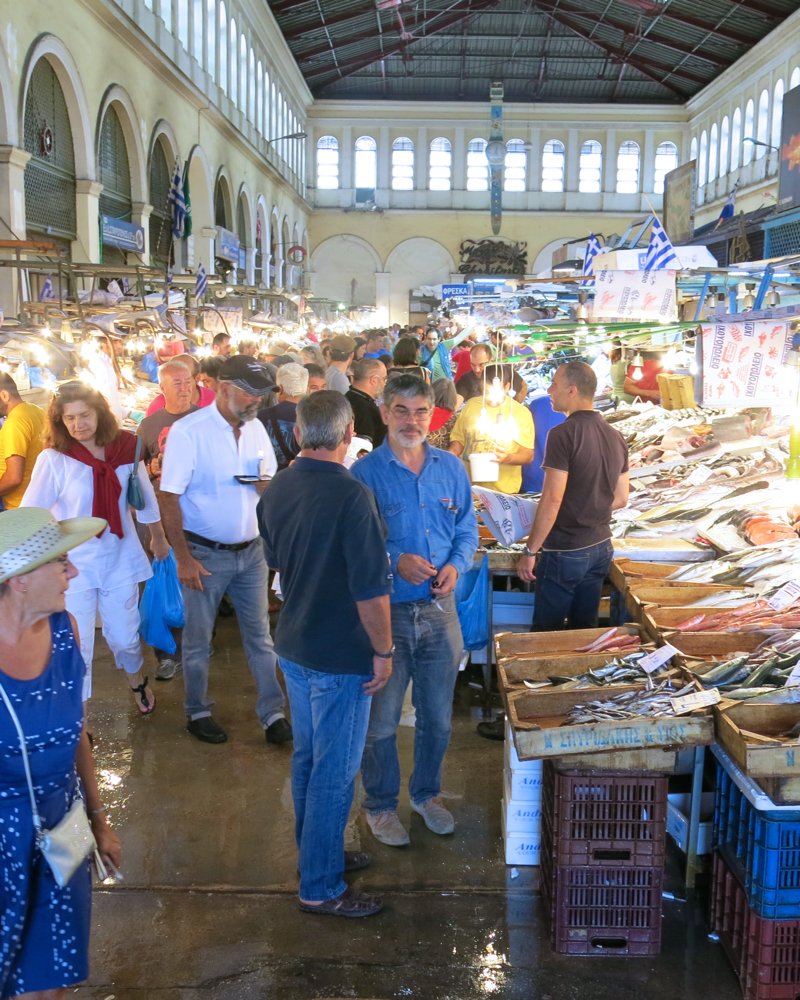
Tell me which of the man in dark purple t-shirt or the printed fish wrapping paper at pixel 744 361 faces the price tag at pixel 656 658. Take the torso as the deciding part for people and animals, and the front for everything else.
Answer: the printed fish wrapping paper

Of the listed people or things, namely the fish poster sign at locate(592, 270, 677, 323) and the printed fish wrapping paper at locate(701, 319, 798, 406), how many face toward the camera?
2

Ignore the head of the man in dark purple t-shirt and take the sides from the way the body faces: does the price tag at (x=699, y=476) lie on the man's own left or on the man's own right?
on the man's own right

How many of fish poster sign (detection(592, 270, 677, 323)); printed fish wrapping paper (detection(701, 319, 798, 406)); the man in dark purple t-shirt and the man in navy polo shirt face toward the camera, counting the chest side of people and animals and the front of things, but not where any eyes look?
2

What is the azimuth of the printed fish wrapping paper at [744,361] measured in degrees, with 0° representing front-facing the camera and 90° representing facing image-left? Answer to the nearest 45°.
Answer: approximately 0°

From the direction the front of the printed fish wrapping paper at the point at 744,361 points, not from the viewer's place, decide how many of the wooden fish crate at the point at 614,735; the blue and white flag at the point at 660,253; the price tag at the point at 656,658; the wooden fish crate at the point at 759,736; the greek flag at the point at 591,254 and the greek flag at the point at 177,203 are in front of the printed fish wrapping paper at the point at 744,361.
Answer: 3

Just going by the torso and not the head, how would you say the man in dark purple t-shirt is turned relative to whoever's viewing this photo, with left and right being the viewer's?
facing away from the viewer and to the left of the viewer

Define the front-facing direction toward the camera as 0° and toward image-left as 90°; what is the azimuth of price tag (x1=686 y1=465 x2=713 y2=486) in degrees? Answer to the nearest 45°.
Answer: approximately 45°

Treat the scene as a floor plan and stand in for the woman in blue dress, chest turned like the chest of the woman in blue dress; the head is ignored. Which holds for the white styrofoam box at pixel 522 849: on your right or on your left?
on your left

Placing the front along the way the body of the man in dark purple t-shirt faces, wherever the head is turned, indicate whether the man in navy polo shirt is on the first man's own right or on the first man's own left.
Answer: on the first man's own left
